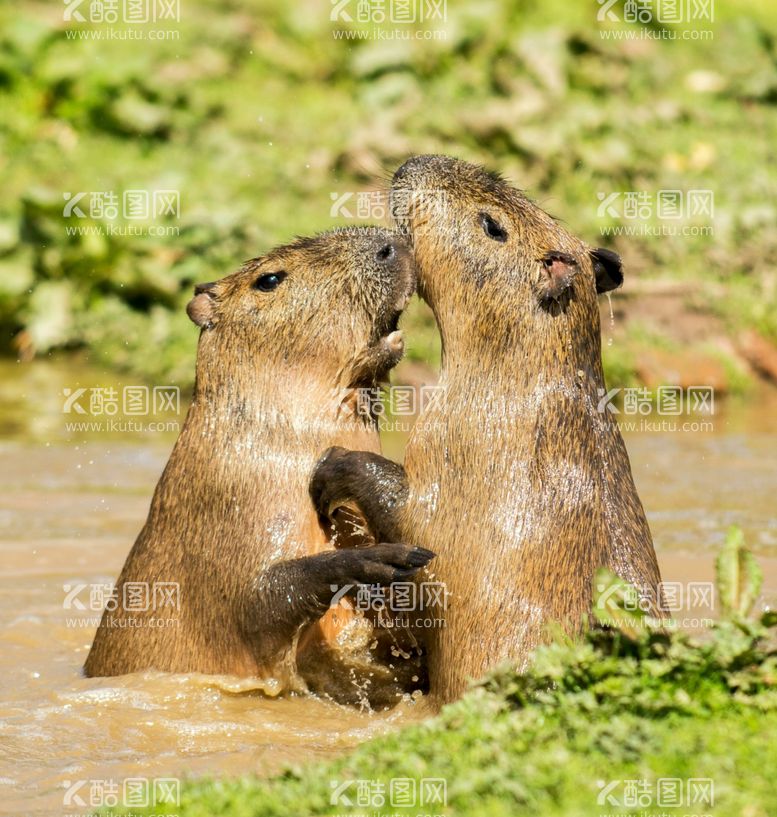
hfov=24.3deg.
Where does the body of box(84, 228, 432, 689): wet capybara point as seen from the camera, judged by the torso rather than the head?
to the viewer's right

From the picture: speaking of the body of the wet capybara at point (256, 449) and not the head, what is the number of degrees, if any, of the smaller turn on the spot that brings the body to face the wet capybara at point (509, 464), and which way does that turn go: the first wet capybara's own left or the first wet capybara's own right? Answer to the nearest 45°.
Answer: approximately 45° to the first wet capybara's own right
